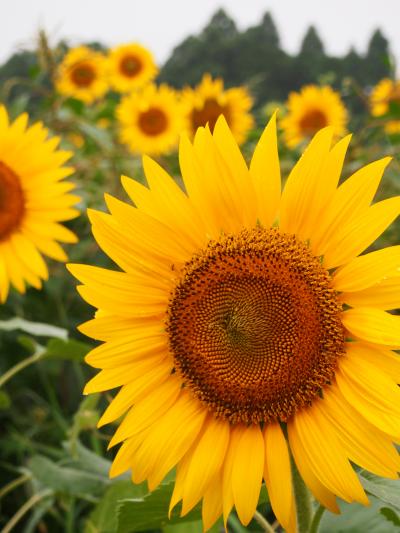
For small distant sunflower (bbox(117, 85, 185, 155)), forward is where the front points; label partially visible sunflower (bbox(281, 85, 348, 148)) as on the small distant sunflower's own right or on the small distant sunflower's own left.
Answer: on the small distant sunflower's own left

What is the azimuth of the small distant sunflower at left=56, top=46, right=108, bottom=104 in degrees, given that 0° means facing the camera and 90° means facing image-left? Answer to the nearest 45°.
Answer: approximately 0°

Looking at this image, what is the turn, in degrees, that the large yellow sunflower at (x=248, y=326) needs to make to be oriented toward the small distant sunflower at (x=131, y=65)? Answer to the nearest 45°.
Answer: approximately 135° to its right

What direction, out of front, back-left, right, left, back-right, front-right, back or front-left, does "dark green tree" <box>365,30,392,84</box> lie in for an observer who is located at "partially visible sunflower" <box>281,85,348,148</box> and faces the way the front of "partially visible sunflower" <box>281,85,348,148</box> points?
back

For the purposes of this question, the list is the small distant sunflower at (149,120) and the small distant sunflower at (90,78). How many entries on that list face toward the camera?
2

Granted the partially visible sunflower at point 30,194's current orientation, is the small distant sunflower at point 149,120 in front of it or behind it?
behind

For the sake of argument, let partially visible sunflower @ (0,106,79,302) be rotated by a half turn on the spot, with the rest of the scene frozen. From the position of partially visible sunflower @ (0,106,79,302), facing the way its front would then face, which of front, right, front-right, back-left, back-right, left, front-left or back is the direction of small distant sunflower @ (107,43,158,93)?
front

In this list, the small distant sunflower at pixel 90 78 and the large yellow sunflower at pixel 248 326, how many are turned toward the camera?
2

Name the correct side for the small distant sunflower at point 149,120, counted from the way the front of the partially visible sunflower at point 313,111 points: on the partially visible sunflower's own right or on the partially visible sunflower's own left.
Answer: on the partially visible sunflower's own right

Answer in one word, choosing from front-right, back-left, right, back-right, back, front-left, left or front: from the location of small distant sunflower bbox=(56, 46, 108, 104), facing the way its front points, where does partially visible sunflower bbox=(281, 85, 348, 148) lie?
front-left

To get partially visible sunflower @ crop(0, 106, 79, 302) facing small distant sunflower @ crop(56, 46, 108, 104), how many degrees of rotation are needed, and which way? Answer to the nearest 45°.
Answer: approximately 180°
